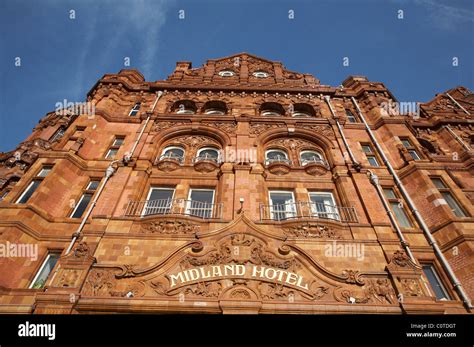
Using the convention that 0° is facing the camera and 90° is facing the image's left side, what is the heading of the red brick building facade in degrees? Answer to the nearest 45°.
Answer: approximately 0°
